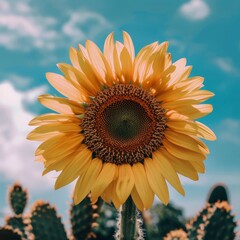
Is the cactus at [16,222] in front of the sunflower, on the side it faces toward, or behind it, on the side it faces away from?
behind

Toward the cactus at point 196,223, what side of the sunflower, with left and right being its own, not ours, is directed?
back

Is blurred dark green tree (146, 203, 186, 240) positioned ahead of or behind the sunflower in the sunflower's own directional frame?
behind

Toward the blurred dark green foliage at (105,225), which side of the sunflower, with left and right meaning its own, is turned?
back

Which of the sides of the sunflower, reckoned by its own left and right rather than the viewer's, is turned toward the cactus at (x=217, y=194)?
back

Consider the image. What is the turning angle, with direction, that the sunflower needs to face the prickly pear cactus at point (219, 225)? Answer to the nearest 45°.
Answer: approximately 135° to its left

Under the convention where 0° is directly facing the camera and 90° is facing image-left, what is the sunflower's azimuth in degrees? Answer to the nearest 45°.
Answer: approximately 0°
